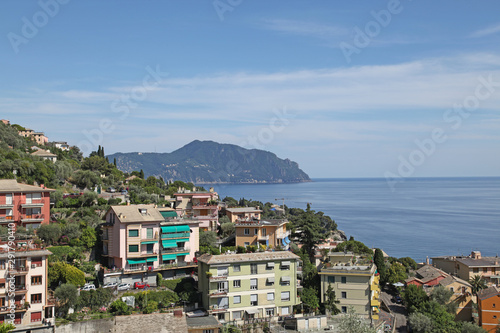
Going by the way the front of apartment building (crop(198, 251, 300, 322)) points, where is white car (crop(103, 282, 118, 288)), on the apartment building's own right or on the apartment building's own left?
on the apartment building's own right

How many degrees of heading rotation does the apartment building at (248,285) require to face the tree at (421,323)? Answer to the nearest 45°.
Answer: approximately 90° to its left

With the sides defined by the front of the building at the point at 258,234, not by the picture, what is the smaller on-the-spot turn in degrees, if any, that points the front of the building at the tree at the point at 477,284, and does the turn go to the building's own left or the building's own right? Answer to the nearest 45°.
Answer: approximately 90° to the building's own left

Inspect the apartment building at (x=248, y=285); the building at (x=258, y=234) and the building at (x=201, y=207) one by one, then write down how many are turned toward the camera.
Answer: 3

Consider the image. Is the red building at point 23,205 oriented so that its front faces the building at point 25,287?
yes

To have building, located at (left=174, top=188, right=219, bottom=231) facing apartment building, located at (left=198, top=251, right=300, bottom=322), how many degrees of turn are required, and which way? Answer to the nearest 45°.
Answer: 0° — it already faces it

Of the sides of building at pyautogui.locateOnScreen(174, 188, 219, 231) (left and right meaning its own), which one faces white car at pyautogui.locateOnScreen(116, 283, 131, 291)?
front

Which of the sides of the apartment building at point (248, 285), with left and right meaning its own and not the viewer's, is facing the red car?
right

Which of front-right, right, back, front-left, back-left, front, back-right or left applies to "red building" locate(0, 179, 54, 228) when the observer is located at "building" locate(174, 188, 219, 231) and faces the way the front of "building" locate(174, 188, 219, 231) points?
front-right

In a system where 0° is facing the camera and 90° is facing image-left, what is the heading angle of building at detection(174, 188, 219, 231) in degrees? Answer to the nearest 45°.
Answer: approximately 0°

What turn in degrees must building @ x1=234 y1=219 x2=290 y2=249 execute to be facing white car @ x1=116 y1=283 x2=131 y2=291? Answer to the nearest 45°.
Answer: approximately 45° to its right

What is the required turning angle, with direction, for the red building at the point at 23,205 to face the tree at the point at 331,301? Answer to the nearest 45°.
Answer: approximately 45° to its left

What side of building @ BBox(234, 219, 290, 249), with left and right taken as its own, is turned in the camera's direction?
front

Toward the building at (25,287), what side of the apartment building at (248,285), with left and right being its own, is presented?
right

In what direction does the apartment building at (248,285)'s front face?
toward the camera

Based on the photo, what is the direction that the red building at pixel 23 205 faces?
toward the camera

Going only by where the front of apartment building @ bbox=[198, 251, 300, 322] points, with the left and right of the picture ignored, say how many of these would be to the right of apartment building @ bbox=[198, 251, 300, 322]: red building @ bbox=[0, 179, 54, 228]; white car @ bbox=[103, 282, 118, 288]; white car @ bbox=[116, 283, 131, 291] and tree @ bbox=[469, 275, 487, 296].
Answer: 3

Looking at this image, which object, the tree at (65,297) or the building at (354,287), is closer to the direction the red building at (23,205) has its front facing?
the tree
